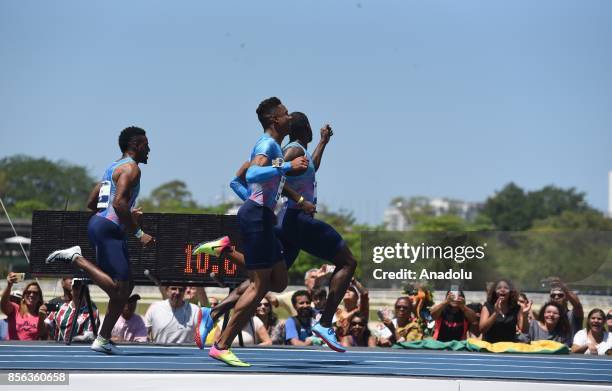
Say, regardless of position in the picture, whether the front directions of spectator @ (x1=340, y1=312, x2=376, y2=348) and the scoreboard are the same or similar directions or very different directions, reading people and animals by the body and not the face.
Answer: same or similar directions

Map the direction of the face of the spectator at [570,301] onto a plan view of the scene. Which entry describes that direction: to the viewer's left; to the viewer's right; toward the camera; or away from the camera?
toward the camera

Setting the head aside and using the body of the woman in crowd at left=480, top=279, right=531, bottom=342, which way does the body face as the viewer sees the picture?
toward the camera

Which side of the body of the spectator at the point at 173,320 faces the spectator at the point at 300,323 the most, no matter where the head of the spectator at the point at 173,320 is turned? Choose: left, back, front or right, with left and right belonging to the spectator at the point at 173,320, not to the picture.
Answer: left

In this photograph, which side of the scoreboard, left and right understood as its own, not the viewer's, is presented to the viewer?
front

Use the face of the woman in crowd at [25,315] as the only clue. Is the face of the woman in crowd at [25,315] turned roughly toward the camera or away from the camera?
toward the camera

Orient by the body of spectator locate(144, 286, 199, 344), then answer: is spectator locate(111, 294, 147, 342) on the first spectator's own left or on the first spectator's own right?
on the first spectator's own right

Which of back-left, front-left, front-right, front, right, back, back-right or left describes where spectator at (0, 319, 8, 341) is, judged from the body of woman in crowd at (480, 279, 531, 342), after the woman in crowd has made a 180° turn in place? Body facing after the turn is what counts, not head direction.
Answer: left

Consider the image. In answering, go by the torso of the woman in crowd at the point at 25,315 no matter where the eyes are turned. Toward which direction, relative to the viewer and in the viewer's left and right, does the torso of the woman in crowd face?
facing the viewer

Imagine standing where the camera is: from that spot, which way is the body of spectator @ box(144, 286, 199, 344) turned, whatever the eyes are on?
toward the camera

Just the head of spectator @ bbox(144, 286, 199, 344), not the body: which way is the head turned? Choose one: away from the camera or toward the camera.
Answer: toward the camera

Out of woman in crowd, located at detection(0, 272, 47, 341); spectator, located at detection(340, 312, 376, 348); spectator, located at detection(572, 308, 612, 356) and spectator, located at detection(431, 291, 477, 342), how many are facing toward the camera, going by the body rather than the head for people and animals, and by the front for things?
4

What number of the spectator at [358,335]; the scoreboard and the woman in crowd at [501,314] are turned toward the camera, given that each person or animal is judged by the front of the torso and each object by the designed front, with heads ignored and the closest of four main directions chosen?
3
